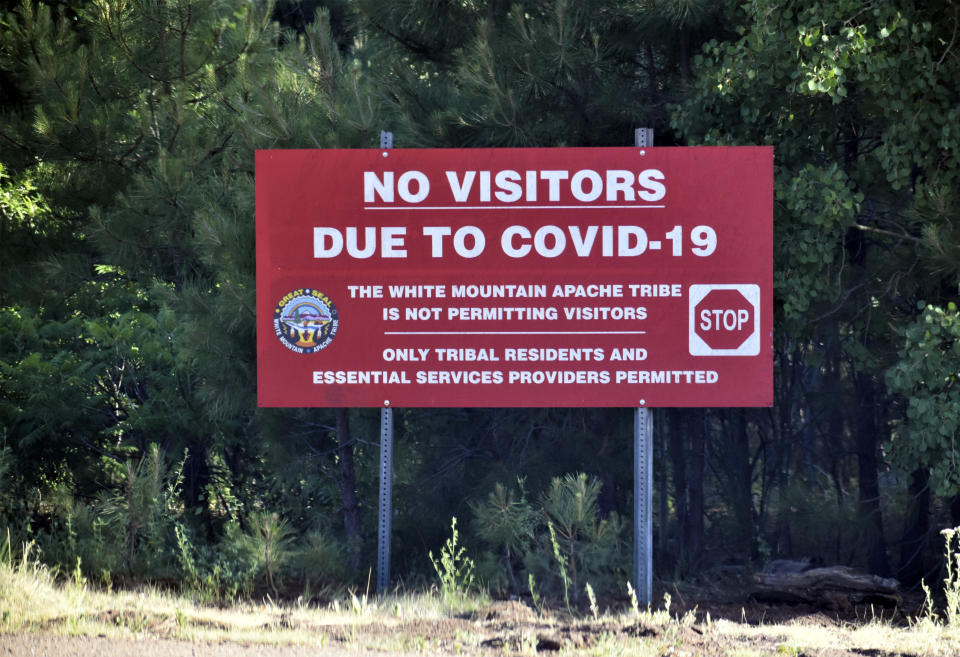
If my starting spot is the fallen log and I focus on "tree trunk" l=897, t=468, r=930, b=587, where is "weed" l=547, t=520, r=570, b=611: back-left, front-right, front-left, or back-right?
back-left

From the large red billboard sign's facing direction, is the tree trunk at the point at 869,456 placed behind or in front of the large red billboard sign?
behind

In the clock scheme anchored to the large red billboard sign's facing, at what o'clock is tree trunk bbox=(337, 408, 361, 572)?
The tree trunk is roughly at 5 o'clock from the large red billboard sign.

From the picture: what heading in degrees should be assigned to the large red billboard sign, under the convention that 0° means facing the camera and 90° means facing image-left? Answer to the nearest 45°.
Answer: approximately 0°

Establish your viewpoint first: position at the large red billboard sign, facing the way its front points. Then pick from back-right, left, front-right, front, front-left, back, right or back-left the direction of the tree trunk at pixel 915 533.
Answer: back-left

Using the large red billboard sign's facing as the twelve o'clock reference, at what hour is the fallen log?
The fallen log is roughly at 8 o'clock from the large red billboard sign.

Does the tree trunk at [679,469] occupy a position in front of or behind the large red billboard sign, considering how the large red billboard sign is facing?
behind
